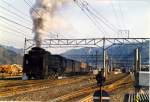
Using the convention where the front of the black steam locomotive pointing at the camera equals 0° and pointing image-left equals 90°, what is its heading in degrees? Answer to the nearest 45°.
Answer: approximately 45°
